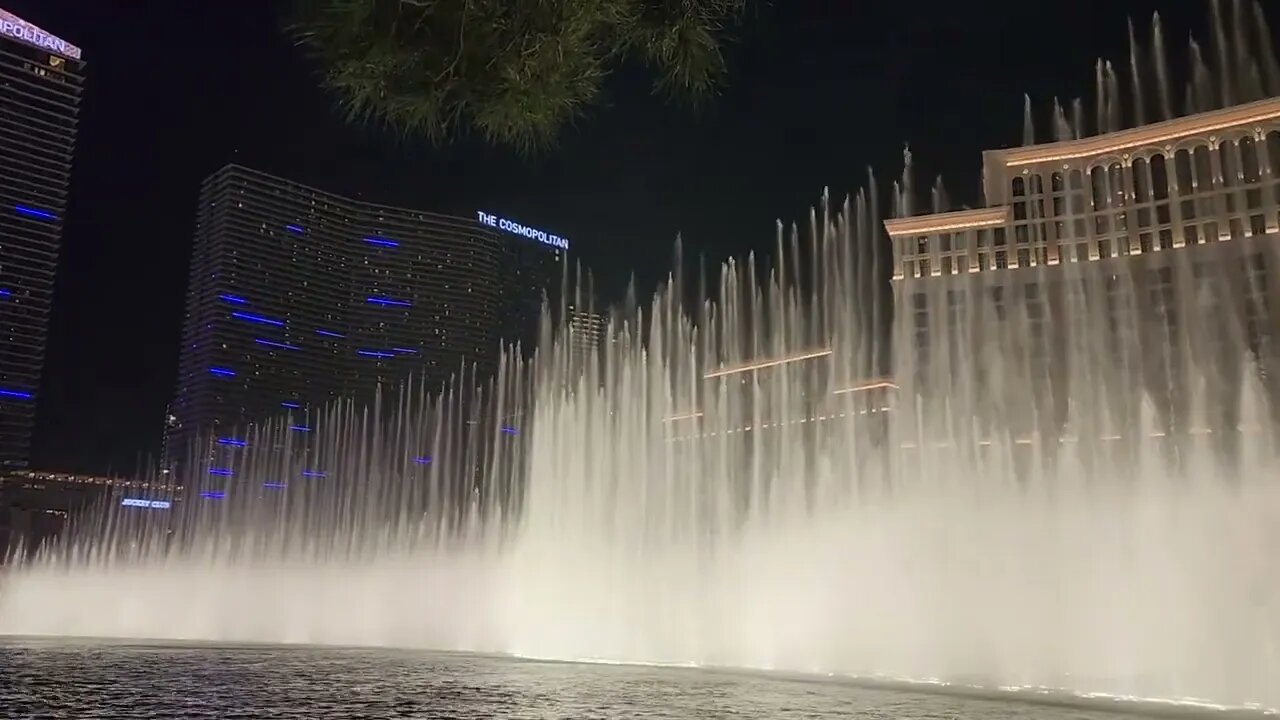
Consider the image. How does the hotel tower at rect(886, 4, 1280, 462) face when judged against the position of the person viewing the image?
facing the viewer and to the left of the viewer

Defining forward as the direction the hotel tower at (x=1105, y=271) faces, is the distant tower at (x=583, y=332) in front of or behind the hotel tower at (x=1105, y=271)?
in front
